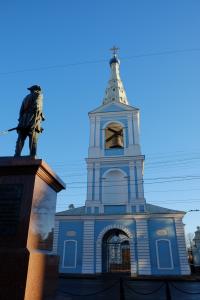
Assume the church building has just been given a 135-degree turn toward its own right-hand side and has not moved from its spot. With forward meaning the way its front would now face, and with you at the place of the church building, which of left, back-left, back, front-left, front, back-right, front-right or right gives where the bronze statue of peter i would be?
back-left

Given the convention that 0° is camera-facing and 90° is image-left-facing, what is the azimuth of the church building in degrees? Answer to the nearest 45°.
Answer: approximately 0°
